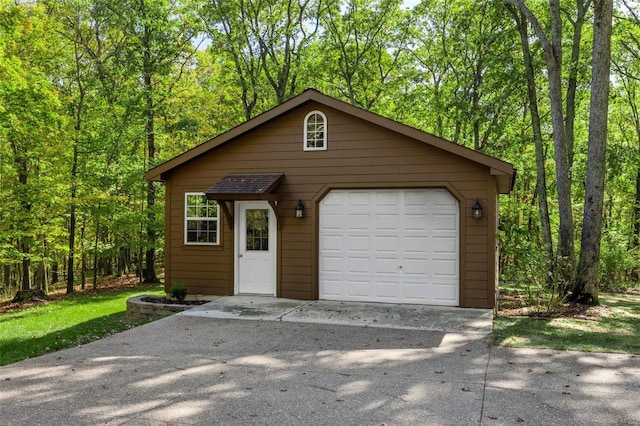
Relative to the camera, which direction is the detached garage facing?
toward the camera

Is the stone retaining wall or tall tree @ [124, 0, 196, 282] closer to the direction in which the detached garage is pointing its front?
the stone retaining wall

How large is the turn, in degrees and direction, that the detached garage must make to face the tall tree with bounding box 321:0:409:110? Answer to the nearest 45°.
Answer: approximately 180°

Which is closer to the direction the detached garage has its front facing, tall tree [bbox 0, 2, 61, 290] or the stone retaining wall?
the stone retaining wall

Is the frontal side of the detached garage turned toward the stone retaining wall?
no

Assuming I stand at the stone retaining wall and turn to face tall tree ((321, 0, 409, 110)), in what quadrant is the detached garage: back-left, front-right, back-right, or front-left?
front-right

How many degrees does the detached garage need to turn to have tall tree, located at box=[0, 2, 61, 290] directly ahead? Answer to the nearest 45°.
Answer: approximately 135° to its right

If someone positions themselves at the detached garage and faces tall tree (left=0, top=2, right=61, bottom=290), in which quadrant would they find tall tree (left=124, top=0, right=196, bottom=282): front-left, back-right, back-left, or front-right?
front-right

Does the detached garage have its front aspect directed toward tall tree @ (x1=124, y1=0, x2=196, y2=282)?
no

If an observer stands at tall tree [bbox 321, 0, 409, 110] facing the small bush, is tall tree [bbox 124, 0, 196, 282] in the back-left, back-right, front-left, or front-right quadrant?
front-right
